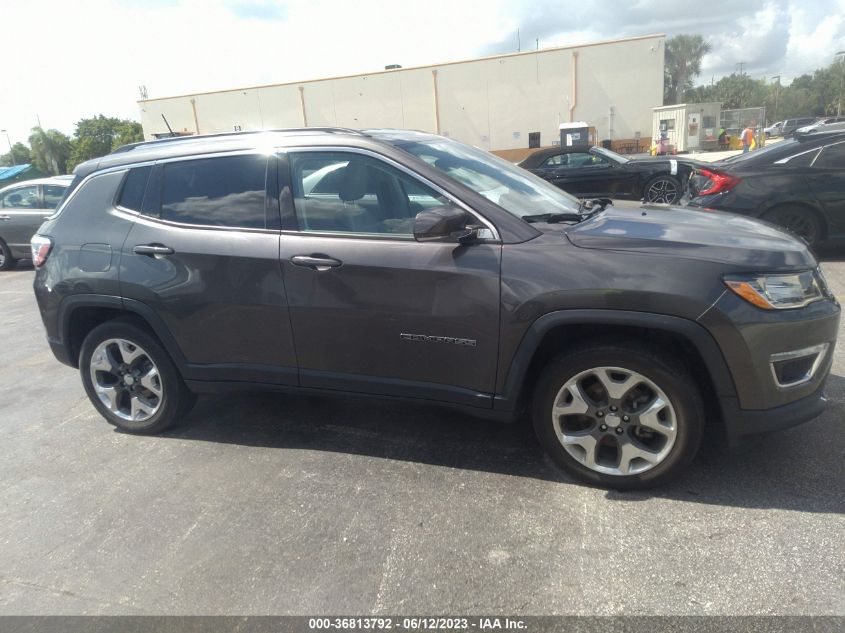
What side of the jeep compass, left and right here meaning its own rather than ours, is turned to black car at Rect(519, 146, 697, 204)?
left

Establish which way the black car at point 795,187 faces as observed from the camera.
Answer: facing to the right of the viewer

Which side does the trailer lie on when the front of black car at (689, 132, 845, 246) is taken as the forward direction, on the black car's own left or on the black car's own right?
on the black car's own left

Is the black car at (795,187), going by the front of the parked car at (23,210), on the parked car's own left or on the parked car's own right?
on the parked car's own right

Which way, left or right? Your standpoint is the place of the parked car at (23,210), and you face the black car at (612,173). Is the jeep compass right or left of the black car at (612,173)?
right

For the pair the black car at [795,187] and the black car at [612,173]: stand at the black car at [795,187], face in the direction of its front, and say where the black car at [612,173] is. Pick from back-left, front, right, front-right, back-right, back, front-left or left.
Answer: back-left

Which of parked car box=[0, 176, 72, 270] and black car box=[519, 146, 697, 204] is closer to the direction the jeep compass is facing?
the black car

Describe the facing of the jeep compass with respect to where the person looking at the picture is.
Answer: facing to the right of the viewer

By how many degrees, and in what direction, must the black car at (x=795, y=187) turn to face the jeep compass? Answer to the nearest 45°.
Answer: approximately 90° to its right

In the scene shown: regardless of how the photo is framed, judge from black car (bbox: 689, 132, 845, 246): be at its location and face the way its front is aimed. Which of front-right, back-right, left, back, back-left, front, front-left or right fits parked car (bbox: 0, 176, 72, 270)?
back
